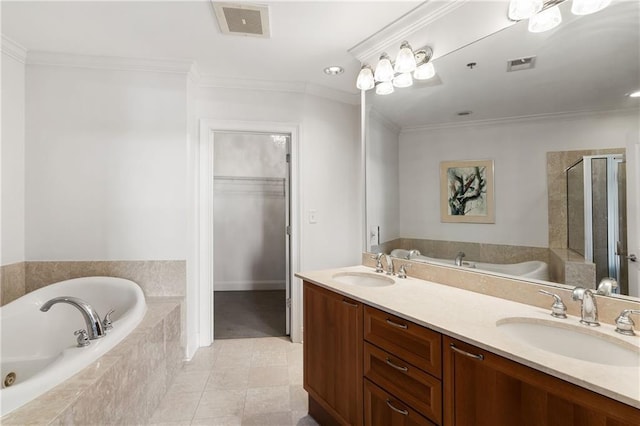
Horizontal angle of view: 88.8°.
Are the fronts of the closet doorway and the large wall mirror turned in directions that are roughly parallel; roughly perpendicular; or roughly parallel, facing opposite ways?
roughly perpendicular

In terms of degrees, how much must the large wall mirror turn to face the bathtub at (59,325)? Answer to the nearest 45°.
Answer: approximately 45° to its right

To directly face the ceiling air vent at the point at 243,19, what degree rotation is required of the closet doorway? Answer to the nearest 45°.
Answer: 0° — it already faces it

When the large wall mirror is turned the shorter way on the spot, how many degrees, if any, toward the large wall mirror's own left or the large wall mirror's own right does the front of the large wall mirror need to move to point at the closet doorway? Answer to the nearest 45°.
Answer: approximately 90° to the large wall mirror's own right

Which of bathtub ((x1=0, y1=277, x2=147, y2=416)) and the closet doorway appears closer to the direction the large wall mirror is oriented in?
the bathtub

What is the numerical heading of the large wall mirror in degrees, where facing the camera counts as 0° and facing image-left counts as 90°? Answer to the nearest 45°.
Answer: approximately 45°
